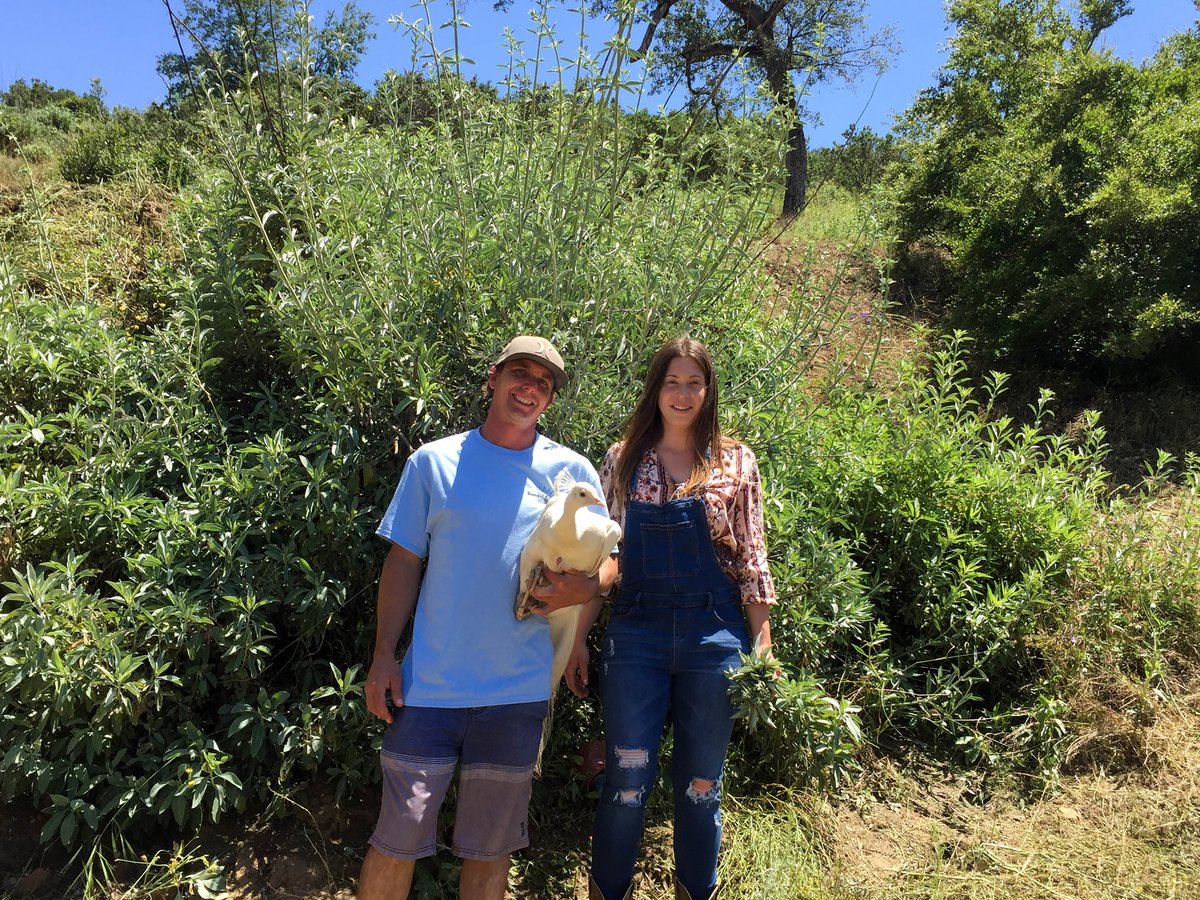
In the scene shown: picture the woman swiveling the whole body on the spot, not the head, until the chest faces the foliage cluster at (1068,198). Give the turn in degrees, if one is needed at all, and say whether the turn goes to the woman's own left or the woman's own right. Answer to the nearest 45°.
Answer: approximately 135° to the woman's own left

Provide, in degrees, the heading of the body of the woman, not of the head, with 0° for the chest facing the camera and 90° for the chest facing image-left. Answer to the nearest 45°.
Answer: approximately 0°
